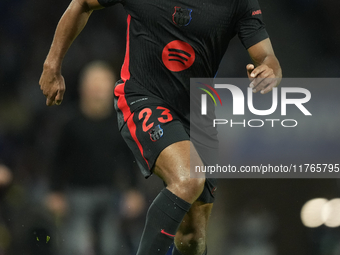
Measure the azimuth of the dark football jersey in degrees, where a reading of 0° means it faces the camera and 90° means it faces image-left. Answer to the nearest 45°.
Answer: approximately 0°
